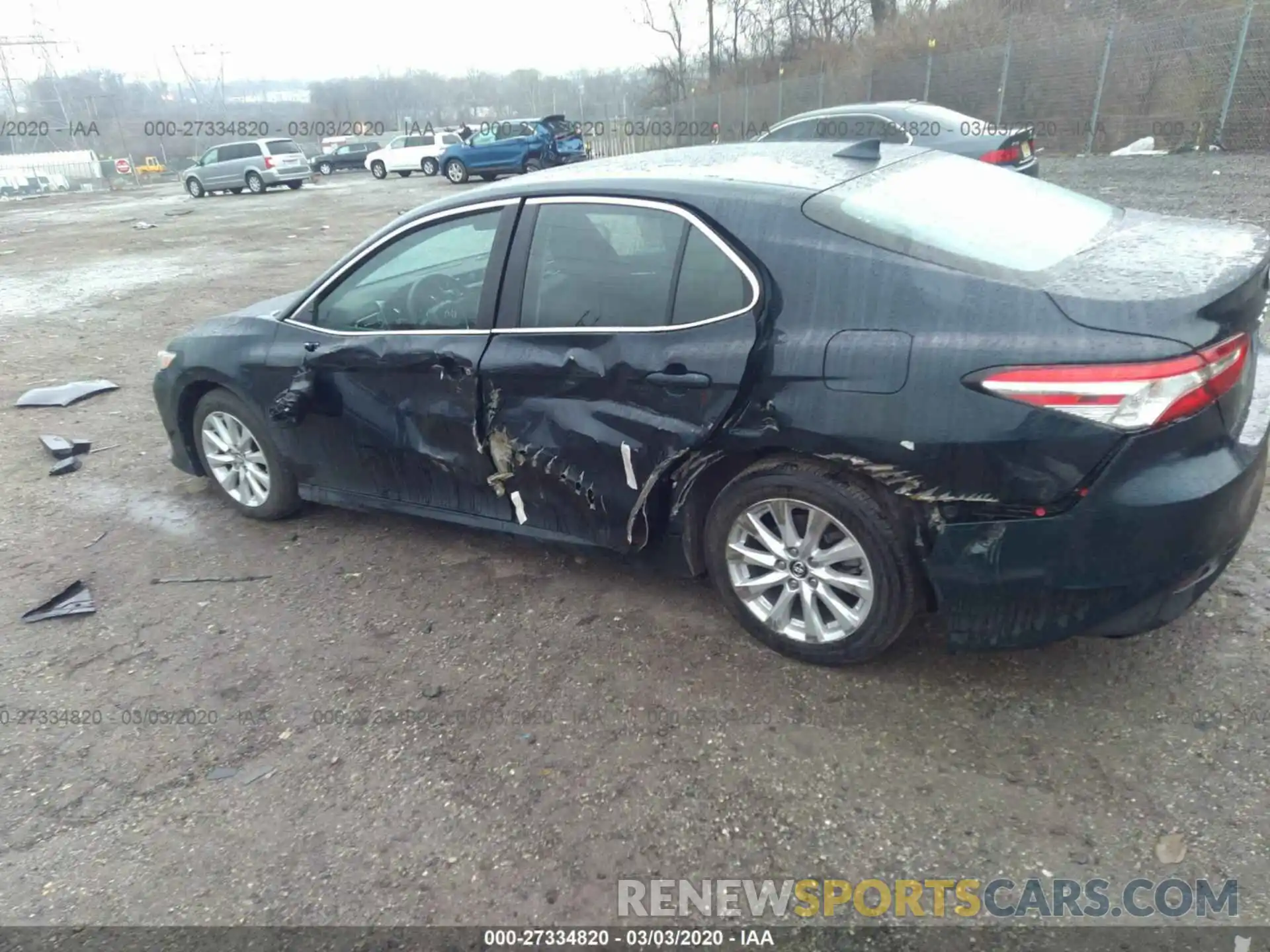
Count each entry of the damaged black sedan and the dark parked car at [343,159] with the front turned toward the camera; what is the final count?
0

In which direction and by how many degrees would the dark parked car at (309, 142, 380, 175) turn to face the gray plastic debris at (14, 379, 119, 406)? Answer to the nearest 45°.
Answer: approximately 90° to its left

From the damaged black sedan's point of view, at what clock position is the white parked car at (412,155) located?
The white parked car is roughly at 1 o'clock from the damaged black sedan.

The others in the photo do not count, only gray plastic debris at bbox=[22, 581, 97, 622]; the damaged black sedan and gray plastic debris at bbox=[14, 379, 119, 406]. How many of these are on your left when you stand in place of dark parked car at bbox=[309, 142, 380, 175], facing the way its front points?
3

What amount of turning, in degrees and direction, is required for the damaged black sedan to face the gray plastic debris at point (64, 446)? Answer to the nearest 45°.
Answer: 0° — it already faces it

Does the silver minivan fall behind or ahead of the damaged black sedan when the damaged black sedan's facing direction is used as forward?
ahead

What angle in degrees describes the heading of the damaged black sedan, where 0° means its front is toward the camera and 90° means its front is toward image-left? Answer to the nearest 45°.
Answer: approximately 135°

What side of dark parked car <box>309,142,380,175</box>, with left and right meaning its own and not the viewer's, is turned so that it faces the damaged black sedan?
left

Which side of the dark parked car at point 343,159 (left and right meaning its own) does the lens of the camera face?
left
